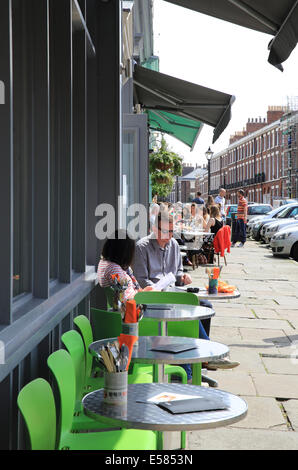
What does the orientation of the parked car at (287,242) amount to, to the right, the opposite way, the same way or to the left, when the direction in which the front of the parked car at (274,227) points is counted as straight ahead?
the same way

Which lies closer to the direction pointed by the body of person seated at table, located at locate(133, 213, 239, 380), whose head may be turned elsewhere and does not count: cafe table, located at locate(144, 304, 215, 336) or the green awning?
the cafe table

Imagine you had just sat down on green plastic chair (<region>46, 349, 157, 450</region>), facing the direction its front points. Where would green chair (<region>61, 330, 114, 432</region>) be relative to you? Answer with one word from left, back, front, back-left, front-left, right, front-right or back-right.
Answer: left

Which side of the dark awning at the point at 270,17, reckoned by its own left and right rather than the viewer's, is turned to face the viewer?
right

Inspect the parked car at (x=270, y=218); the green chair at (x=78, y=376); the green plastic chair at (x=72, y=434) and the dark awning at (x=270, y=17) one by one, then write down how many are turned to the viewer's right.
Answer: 3

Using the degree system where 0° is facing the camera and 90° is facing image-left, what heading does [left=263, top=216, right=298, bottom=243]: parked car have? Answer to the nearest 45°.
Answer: approximately 45°

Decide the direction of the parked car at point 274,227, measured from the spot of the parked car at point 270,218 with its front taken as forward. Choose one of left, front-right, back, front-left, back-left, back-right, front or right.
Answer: front-left

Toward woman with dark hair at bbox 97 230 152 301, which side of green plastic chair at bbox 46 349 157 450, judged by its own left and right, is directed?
left

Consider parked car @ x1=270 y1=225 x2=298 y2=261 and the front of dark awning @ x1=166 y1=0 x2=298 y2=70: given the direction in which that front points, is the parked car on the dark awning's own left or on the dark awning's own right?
on the dark awning's own left

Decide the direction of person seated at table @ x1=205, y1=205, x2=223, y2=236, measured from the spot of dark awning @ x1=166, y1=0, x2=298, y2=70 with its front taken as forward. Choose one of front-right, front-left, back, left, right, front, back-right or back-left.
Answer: left

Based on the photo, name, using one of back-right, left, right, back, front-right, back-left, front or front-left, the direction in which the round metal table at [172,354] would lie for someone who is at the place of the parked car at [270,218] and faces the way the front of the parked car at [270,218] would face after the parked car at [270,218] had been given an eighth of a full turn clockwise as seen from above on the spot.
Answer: left

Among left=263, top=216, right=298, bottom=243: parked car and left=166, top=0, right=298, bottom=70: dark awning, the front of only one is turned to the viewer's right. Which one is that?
the dark awning

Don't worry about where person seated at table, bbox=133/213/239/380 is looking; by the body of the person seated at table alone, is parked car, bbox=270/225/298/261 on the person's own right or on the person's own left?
on the person's own left

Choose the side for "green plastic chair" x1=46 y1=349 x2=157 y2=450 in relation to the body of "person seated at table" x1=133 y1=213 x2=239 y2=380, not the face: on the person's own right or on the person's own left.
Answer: on the person's own right

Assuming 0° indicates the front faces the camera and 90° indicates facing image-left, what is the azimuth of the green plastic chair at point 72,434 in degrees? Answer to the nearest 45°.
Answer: approximately 270°

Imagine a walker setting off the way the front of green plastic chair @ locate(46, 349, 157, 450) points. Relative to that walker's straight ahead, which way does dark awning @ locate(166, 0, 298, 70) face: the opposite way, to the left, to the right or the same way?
the same way

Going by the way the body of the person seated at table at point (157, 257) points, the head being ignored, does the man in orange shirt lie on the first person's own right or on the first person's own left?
on the first person's own left

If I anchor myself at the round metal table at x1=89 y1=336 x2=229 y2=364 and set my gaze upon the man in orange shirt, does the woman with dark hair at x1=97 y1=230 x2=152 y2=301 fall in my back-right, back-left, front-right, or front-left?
front-left
